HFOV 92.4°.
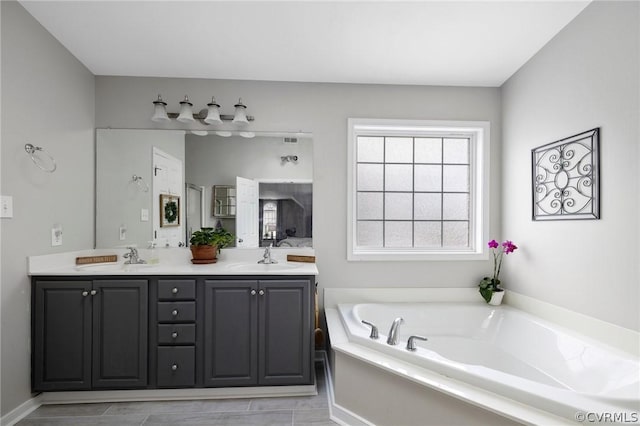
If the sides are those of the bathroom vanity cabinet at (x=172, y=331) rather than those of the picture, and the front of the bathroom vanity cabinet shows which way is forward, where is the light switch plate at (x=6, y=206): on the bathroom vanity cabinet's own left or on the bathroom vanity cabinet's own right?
on the bathroom vanity cabinet's own right

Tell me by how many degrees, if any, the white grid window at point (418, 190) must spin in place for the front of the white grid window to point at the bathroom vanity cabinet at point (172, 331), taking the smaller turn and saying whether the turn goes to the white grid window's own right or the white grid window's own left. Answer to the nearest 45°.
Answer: approximately 45° to the white grid window's own right

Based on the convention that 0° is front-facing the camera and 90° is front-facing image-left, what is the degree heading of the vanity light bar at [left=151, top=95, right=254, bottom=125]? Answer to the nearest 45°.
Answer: approximately 0°

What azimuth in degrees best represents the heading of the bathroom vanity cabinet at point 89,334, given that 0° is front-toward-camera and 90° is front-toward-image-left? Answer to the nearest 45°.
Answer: approximately 0°
